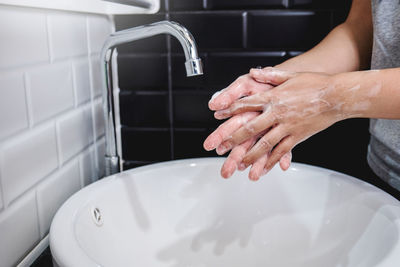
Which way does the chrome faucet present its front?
to the viewer's right
